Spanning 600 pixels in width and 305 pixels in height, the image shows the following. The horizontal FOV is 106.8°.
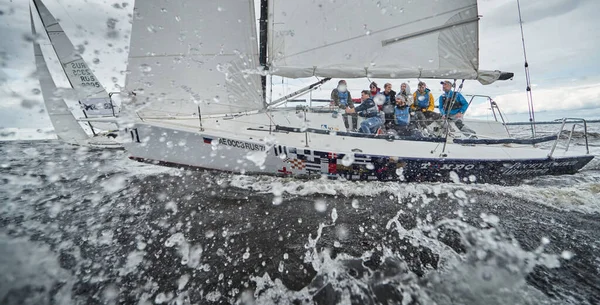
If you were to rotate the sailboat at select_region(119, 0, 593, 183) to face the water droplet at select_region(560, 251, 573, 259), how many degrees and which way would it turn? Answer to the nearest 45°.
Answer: approximately 135° to its left

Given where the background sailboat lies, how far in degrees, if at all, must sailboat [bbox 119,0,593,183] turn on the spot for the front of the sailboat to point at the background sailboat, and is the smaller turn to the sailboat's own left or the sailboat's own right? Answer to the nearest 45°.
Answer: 0° — it already faces it

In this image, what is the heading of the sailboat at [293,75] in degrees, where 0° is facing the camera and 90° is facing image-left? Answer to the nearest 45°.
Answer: approximately 90°
